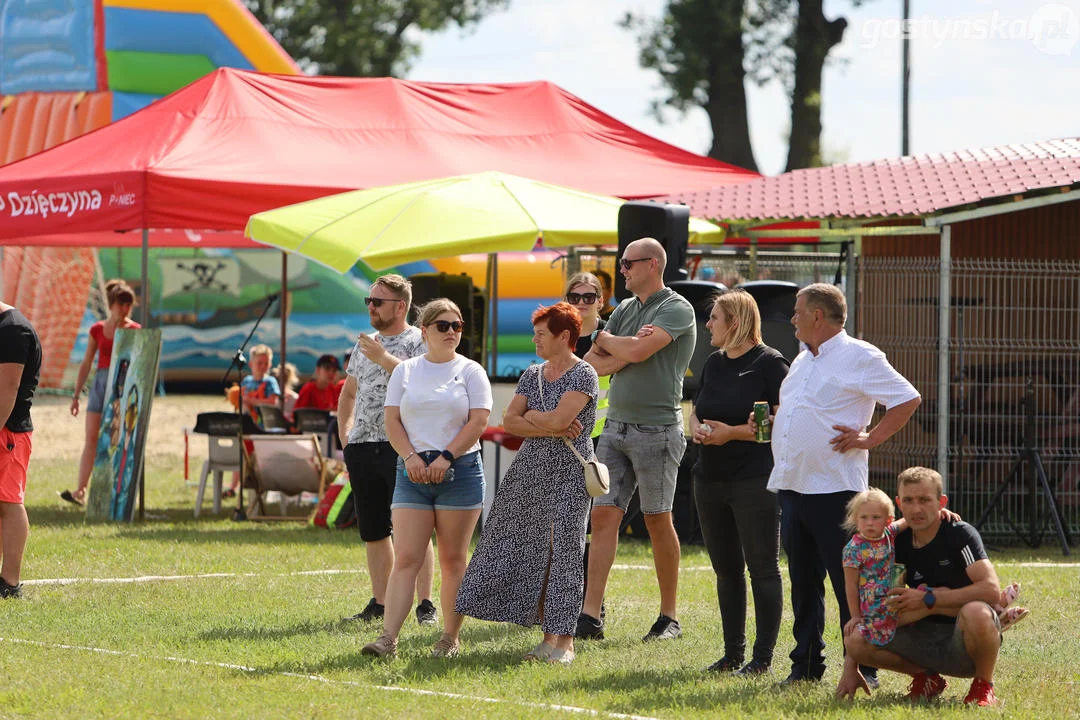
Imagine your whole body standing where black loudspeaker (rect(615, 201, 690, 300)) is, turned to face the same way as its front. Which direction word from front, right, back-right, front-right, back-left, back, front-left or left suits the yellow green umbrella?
right

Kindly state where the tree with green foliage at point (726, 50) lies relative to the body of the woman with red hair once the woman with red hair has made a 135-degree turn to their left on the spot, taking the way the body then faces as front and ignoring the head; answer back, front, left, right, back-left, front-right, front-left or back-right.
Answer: left

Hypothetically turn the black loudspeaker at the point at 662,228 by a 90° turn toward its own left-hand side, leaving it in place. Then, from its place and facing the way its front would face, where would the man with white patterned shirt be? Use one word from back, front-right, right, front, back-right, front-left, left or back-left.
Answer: right

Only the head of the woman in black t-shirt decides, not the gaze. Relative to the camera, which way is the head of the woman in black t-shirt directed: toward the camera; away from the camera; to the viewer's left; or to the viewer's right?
to the viewer's left

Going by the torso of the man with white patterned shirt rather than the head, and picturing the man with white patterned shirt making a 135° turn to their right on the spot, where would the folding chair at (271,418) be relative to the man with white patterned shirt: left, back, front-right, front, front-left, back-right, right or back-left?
front

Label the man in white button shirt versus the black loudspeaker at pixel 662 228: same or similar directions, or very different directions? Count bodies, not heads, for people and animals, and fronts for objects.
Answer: same or similar directions

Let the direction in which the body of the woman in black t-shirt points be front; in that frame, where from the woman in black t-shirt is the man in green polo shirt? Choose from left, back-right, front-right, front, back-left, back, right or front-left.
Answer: right

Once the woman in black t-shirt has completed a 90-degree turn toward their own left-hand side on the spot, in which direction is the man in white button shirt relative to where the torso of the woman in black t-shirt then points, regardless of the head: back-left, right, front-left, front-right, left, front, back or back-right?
front

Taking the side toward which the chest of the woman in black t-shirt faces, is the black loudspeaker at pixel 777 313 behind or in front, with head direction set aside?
behind

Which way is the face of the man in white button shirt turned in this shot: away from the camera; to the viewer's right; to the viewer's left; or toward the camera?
to the viewer's left

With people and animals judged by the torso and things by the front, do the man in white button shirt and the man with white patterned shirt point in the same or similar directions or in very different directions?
same or similar directions

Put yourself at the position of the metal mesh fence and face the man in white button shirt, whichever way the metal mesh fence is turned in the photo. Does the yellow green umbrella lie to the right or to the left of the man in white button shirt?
right

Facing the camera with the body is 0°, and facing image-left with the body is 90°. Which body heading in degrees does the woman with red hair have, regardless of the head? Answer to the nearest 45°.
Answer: approximately 45°

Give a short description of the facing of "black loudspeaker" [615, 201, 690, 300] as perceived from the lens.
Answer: facing the viewer and to the left of the viewer

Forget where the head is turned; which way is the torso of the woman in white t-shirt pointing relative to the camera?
toward the camera

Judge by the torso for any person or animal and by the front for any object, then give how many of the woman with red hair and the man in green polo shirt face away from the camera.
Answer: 0

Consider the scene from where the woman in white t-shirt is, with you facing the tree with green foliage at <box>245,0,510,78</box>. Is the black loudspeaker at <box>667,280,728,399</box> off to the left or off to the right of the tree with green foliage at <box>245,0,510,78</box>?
right

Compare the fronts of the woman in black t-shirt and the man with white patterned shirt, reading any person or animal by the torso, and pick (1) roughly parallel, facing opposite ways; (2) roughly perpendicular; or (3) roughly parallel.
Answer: roughly parallel
